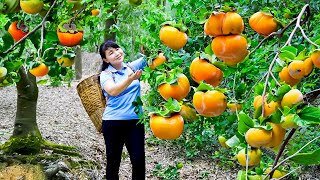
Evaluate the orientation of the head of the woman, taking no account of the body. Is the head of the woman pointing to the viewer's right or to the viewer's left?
to the viewer's right

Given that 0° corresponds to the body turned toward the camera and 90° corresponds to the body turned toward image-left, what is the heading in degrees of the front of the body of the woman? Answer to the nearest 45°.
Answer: approximately 315°

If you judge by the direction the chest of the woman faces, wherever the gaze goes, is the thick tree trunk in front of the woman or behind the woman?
behind

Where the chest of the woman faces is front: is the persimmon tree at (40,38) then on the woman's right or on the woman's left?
on the woman's right
